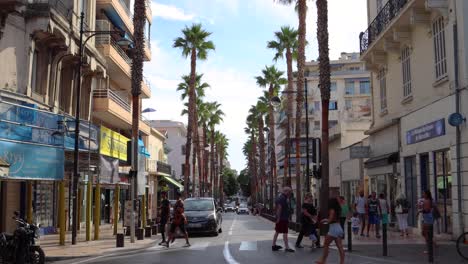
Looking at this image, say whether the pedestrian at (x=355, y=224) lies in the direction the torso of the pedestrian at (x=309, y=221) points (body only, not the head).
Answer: no

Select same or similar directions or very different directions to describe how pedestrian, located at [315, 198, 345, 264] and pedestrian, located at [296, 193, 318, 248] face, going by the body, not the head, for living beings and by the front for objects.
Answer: very different directions

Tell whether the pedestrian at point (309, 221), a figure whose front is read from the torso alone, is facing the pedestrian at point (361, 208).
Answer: no

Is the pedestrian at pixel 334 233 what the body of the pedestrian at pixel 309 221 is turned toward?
no

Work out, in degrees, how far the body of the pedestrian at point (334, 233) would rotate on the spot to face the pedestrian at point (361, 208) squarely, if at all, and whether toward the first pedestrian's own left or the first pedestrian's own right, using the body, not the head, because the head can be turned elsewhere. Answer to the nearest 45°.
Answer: approximately 90° to the first pedestrian's own right

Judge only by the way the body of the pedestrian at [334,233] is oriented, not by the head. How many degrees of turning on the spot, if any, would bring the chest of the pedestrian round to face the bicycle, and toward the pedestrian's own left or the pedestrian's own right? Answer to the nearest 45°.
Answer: approximately 135° to the pedestrian's own right

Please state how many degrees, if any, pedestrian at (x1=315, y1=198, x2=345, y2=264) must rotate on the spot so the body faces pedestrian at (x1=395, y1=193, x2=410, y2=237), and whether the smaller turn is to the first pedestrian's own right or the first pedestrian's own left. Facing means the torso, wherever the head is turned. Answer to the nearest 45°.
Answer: approximately 90° to the first pedestrian's own right
